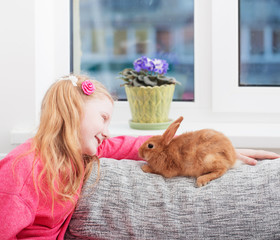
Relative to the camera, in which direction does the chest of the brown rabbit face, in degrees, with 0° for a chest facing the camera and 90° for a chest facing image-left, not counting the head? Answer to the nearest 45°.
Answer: approximately 90°

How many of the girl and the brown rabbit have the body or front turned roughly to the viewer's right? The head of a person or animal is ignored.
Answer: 1

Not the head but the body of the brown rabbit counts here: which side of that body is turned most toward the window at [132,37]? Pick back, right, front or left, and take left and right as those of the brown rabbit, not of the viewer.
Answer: right

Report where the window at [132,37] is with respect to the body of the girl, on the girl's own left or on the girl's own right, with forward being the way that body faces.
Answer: on the girl's own left

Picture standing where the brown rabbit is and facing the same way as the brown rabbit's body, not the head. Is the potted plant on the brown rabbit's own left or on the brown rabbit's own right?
on the brown rabbit's own right

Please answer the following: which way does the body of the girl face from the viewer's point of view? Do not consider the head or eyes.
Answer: to the viewer's right

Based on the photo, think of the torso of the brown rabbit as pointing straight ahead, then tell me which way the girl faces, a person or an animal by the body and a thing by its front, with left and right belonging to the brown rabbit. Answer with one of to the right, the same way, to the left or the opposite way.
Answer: the opposite way
